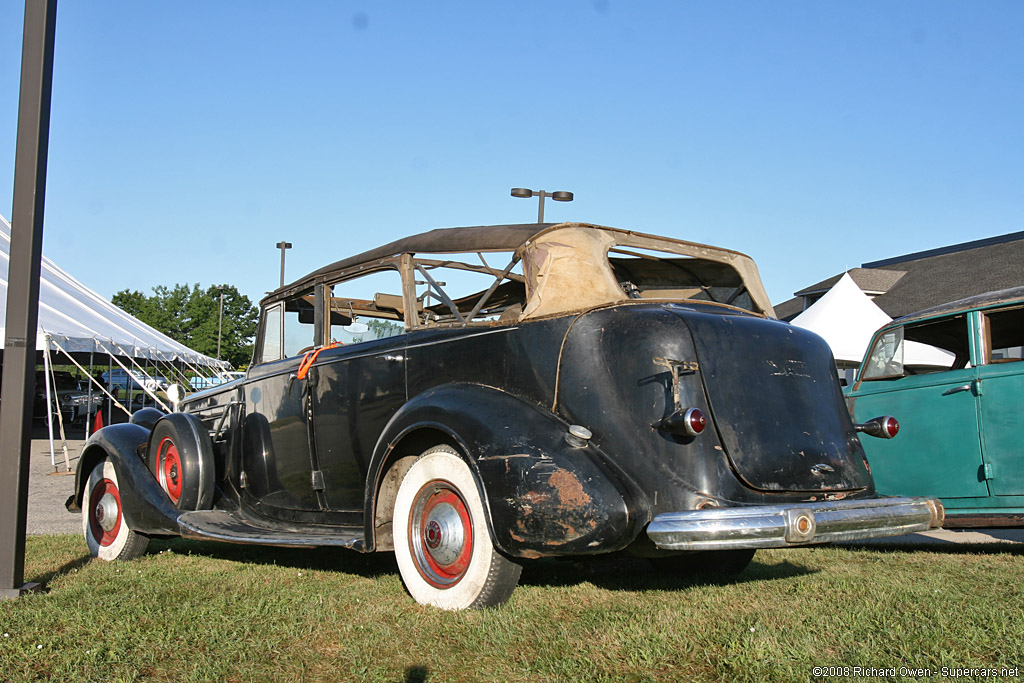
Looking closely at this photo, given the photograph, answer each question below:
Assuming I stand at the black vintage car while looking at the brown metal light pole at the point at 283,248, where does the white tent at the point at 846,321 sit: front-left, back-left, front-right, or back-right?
front-right

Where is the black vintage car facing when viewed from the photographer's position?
facing away from the viewer and to the left of the viewer

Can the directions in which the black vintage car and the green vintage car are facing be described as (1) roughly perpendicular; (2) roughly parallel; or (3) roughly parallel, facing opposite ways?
roughly parallel

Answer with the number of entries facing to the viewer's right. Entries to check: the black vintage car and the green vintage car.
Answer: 0

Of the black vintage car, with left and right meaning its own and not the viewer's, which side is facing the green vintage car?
right

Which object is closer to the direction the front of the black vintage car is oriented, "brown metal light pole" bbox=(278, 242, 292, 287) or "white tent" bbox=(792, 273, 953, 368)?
the brown metal light pole

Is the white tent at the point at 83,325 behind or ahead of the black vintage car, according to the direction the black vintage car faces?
ahead

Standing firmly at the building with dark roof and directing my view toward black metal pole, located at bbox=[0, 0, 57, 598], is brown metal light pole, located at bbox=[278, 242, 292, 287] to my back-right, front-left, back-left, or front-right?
front-right

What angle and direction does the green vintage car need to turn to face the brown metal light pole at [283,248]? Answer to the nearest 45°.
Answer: approximately 45° to its right

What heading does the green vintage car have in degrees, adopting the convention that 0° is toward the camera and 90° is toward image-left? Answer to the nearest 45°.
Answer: approximately 90°

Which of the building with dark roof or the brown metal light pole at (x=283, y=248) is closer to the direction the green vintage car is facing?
the brown metal light pole
